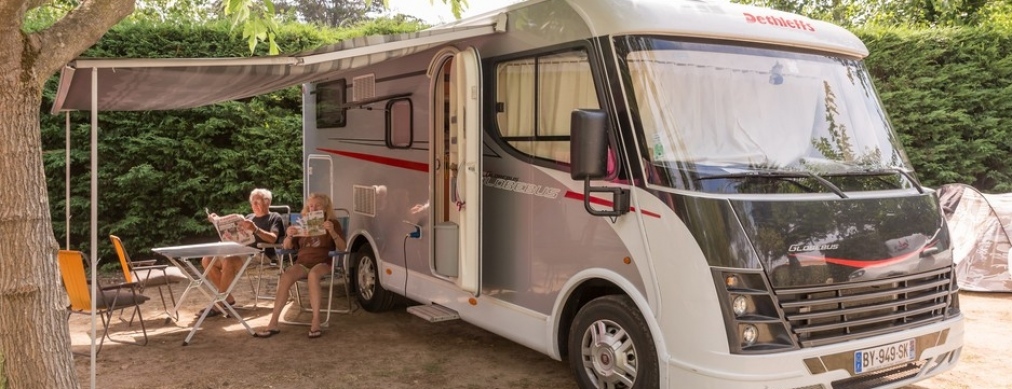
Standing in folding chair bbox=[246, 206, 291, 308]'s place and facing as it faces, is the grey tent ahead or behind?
behind

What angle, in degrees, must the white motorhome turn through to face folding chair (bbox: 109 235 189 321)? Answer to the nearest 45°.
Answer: approximately 180°

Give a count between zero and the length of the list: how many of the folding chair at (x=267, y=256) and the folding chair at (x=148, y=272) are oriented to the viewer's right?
1

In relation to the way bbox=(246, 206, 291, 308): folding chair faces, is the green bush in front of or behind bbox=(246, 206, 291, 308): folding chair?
behind

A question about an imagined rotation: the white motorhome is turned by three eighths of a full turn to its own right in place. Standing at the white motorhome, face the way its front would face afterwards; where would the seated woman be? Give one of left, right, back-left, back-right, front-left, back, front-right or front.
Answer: front-right

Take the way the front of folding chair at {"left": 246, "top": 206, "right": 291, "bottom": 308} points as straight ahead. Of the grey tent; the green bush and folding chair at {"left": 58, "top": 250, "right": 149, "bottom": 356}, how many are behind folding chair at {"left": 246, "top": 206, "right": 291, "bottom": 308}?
2

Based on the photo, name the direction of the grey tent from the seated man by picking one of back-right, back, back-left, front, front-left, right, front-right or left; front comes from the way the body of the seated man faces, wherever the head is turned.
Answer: back-left

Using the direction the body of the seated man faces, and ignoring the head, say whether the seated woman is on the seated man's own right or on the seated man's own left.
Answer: on the seated man's own left

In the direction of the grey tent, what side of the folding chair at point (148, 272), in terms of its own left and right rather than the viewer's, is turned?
front

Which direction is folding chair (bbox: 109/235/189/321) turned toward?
to the viewer's right

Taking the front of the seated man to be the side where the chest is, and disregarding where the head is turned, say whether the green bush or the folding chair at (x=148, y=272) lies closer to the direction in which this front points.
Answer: the folding chair
